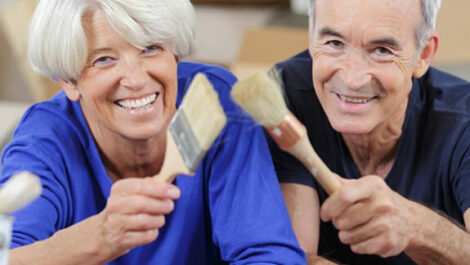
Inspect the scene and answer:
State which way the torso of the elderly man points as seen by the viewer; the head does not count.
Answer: toward the camera

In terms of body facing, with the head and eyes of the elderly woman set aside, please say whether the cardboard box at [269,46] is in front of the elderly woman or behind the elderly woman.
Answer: behind

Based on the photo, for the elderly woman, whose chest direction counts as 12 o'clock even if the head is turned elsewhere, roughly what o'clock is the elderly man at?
The elderly man is roughly at 9 o'clock from the elderly woman.

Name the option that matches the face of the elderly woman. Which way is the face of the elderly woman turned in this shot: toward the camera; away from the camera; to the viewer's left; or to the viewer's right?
toward the camera

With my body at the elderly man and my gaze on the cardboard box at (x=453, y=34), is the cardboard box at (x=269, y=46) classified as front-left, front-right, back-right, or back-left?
front-left

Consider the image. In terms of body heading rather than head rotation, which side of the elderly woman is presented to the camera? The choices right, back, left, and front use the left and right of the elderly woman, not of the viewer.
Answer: front

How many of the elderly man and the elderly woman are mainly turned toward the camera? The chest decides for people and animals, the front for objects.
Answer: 2

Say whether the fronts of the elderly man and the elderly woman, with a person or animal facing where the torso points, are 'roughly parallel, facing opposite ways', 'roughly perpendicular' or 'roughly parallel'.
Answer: roughly parallel

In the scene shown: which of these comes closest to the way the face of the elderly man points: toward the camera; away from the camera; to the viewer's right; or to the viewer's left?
toward the camera

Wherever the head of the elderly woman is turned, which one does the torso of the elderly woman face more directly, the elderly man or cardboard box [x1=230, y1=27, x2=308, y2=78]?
the elderly man

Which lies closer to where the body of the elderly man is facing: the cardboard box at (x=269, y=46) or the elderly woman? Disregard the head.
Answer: the elderly woman

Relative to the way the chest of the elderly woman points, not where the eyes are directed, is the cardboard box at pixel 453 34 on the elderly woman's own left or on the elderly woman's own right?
on the elderly woman's own left

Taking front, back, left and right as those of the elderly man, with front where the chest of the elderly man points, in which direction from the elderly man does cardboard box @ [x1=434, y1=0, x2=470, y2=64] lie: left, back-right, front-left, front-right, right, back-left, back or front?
back
